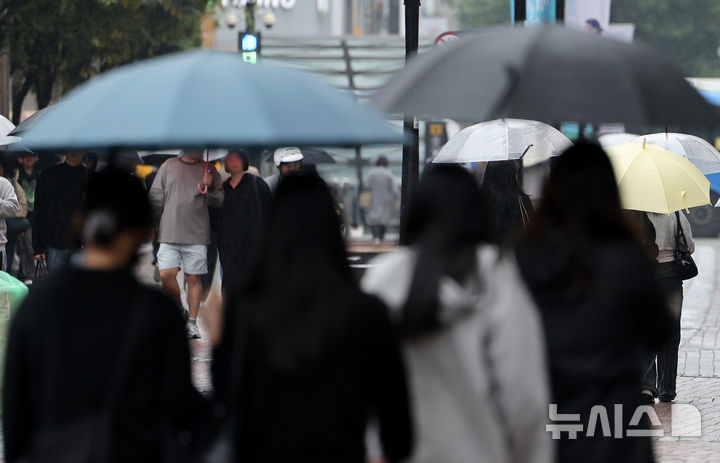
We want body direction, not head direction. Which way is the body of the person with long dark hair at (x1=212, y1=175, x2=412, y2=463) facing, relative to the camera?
away from the camera

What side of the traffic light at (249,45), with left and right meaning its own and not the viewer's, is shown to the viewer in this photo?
front

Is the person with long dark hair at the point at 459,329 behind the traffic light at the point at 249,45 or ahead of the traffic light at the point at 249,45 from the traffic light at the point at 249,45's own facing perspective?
ahead

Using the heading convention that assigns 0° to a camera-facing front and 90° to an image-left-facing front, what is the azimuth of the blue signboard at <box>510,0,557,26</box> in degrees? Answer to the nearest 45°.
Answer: approximately 0°

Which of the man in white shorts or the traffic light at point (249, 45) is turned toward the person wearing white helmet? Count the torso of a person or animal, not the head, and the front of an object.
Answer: the traffic light

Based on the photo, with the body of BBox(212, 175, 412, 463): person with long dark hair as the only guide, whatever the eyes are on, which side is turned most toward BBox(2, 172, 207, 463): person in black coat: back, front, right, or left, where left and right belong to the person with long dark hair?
left

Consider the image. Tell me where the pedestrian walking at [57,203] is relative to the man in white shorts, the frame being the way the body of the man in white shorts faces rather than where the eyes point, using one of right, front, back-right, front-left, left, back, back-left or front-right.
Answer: right

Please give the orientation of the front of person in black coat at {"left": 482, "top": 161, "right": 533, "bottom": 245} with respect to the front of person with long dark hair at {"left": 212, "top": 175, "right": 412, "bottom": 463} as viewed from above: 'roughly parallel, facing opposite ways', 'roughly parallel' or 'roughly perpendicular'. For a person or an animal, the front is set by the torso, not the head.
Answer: roughly parallel

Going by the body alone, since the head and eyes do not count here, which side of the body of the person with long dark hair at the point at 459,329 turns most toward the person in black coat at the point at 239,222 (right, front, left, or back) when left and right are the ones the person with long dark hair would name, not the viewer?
front

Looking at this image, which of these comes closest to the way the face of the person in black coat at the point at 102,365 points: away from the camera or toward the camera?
away from the camera

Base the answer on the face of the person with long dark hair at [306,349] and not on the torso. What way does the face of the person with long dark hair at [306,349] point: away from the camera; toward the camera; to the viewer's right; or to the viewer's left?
away from the camera

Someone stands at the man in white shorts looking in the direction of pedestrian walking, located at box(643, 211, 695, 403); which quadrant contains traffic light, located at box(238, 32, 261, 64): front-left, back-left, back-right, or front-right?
back-left

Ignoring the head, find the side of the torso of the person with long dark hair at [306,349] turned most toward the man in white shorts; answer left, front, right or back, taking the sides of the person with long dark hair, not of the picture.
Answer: front

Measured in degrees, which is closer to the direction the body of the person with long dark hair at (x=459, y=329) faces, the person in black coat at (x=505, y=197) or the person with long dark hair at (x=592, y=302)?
the person in black coat

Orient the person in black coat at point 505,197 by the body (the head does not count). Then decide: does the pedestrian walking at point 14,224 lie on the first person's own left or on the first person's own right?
on the first person's own left

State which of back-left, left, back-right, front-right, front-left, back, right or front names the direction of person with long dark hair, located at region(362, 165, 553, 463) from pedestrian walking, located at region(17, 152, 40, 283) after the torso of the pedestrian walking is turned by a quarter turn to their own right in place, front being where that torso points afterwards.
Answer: left

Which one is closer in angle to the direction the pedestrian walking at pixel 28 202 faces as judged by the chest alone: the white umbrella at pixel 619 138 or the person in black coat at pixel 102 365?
the person in black coat

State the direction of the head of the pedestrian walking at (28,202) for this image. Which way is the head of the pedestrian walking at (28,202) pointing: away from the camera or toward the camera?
toward the camera

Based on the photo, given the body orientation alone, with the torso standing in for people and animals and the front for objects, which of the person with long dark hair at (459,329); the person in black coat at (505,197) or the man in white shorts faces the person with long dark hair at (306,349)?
the man in white shorts
